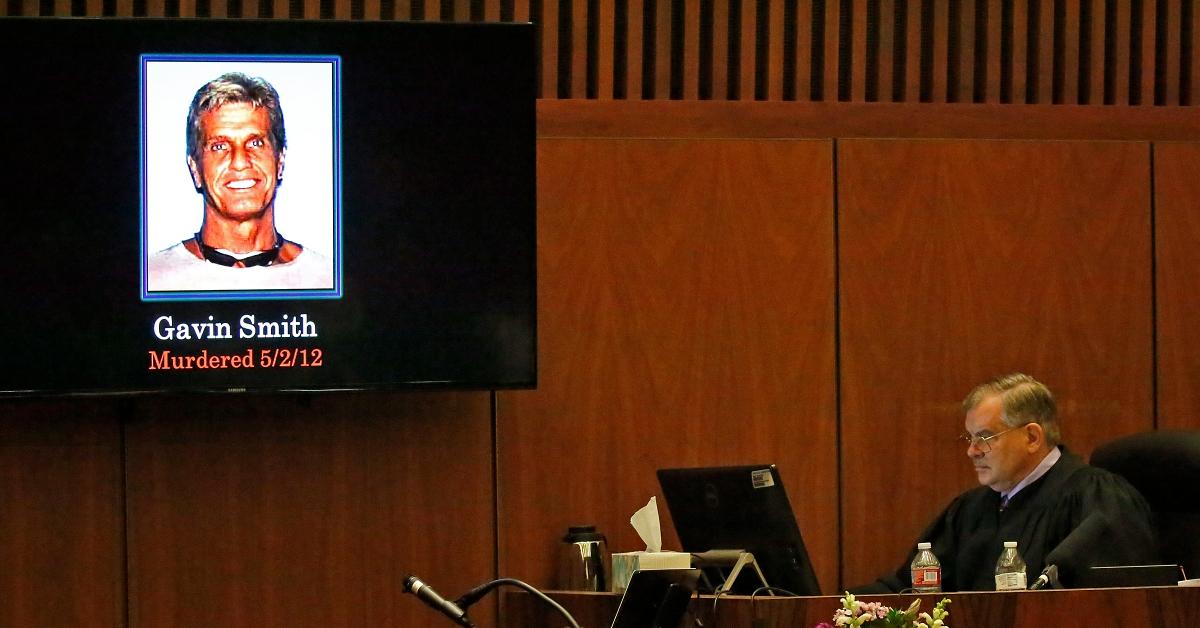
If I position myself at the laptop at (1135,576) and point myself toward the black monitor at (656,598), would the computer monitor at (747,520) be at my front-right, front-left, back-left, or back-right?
front-right

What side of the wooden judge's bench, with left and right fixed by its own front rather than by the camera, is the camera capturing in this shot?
front

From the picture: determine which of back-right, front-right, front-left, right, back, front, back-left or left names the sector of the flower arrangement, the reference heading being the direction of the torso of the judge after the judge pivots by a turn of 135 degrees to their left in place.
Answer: right

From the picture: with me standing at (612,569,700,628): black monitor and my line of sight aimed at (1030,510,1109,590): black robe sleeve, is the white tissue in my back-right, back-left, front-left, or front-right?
front-left

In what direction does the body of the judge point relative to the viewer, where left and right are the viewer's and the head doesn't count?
facing the viewer and to the left of the viewer

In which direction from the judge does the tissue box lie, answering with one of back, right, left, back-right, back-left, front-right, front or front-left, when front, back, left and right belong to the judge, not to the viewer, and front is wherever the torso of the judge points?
front

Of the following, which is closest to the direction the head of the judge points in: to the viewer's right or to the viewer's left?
to the viewer's left

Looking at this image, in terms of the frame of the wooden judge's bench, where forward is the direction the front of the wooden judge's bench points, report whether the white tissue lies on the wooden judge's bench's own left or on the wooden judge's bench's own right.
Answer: on the wooden judge's bench's own right

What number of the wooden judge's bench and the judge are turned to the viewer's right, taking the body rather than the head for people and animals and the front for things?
0
